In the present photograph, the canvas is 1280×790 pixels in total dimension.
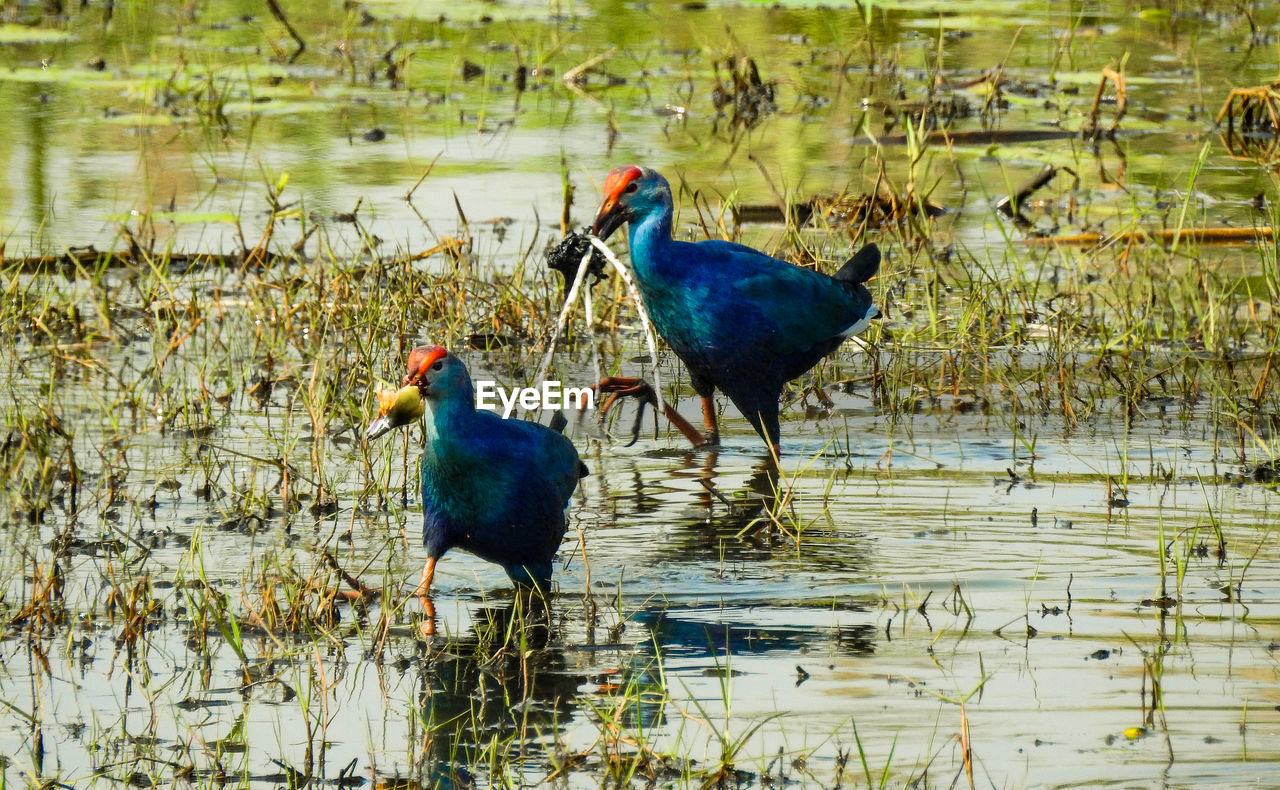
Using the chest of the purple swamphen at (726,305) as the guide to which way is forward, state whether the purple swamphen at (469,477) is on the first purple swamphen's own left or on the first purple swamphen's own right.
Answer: on the first purple swamphen's own left

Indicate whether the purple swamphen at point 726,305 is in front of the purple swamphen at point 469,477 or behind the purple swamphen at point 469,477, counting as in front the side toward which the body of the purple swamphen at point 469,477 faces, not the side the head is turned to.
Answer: behind

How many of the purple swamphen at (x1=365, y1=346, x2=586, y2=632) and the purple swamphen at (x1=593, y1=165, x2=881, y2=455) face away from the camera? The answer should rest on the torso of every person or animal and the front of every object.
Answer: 0

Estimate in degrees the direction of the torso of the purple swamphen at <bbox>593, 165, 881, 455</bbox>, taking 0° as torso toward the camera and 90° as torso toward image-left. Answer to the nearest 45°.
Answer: approximately 90°

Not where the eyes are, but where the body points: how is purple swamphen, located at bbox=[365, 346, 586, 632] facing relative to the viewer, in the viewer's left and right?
facing the viewer and to the left of the viewer
